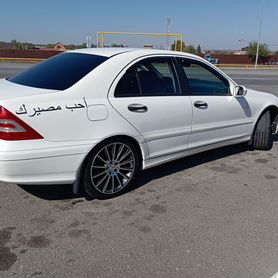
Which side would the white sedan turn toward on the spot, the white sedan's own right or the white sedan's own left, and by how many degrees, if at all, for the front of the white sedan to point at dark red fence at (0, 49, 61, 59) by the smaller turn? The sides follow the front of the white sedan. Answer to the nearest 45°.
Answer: approximately 45° to the white sedan's own left

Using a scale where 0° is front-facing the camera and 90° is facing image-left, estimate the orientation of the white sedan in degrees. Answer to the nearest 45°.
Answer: approximately 225°
